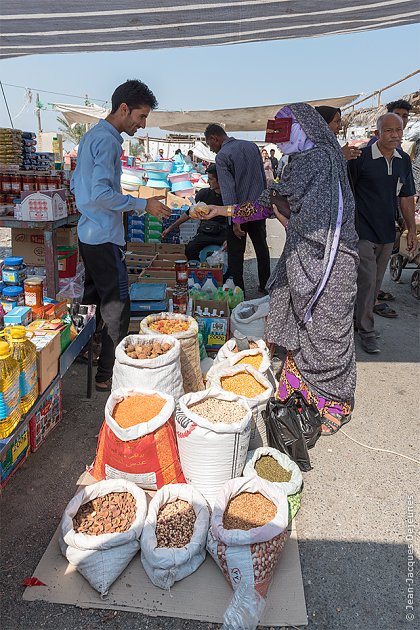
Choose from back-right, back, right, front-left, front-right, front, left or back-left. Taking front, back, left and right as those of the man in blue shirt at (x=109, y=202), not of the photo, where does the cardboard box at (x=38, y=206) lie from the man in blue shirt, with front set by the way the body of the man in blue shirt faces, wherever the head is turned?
back-left

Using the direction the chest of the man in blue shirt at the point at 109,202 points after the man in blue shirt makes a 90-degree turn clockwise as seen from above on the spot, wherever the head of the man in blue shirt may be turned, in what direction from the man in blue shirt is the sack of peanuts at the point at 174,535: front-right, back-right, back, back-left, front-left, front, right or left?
front

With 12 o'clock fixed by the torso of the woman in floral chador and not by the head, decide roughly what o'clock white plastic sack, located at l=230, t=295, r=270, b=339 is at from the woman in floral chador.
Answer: The white plastic sack is roughly at 2 o'clock from the woman in floral chador.

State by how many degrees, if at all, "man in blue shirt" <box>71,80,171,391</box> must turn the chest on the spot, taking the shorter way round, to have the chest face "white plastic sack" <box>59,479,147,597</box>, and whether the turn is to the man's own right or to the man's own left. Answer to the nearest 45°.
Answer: approximately 90° to the man's own right

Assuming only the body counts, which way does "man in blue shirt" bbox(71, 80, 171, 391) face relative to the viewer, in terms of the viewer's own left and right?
facing to the right of the viewer

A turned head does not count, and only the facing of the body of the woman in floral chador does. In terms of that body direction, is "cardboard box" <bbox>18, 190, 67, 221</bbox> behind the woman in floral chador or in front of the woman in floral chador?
in front

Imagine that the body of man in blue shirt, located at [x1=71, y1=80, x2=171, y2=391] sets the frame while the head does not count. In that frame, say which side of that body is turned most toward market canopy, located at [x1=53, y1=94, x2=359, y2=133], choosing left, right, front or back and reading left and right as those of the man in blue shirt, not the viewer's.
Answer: left

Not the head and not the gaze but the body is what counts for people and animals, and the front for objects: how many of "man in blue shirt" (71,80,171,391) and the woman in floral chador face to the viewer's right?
1

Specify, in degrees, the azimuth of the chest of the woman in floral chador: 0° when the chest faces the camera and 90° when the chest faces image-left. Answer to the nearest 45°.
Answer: approximately 90°

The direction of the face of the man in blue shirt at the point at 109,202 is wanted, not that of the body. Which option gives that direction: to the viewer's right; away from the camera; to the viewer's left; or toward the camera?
to the viewer's right

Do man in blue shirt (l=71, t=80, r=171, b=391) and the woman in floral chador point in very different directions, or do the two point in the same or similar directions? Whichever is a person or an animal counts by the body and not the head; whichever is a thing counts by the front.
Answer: very different directions
